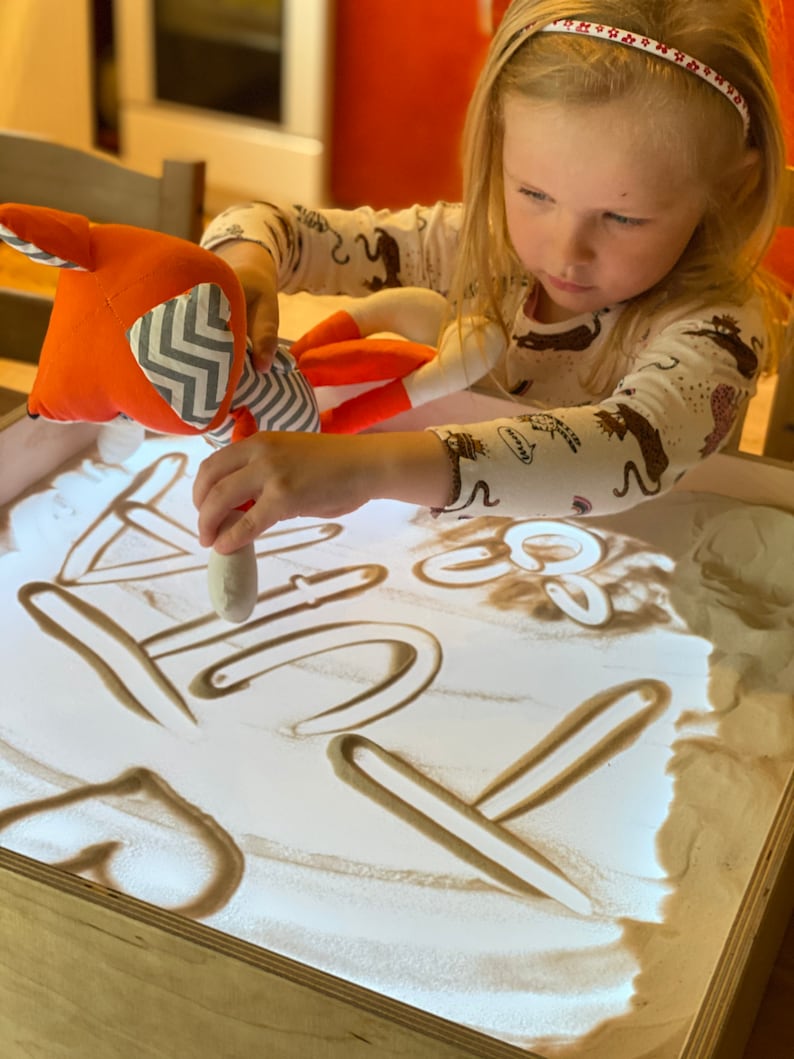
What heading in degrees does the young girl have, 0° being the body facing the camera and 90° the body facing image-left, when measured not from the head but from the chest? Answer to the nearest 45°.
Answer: approximately 45°

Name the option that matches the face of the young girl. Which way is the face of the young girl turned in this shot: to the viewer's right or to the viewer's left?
to the viewer's left
